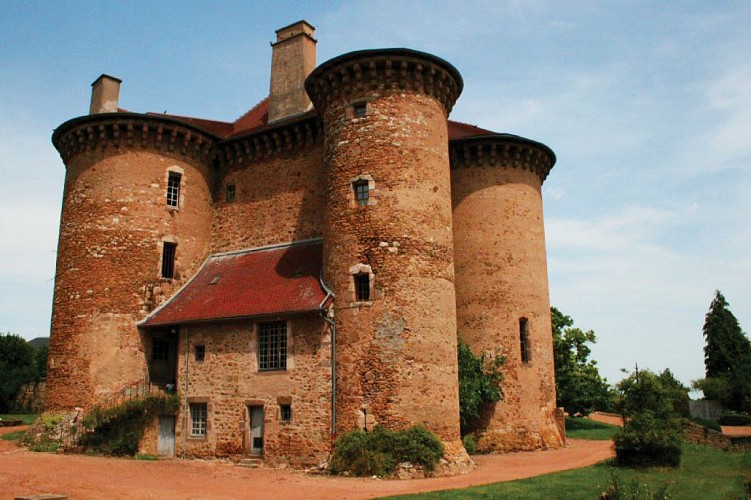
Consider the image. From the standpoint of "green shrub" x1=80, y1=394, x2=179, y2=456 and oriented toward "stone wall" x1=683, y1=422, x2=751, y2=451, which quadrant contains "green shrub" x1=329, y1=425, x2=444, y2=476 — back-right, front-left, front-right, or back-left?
front-right

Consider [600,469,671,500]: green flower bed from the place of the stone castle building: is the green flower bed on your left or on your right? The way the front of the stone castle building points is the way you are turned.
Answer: on your left

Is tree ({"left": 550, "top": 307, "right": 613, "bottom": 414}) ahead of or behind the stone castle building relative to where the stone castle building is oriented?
behind

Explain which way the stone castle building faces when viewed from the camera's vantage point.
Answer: facing the viewer and to the left of the viewer

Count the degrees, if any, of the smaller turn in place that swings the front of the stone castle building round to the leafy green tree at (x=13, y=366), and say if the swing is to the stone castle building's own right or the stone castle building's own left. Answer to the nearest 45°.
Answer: approximately 90° to the stone castle building's own right

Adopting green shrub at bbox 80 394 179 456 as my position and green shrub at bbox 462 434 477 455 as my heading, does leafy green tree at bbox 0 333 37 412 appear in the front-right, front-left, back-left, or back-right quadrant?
back-left

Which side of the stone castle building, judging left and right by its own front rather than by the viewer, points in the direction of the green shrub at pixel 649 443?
left

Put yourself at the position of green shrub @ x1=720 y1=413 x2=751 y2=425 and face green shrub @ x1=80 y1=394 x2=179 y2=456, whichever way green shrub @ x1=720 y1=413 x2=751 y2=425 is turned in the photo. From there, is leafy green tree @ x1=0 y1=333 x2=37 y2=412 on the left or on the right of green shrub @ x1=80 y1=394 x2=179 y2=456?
right

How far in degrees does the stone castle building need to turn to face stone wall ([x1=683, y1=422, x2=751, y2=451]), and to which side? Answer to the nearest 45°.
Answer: approximately 135° to its left
